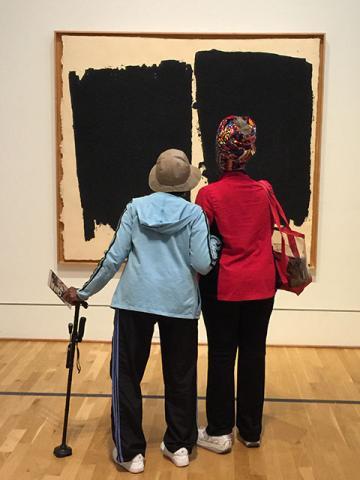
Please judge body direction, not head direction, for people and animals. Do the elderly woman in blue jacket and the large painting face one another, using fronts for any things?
yes

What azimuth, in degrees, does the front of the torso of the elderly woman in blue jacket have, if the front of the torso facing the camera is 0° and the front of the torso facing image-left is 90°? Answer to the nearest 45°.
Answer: approximately 180°

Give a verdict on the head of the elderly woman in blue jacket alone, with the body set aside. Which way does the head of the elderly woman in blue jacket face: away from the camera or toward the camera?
away from the camera

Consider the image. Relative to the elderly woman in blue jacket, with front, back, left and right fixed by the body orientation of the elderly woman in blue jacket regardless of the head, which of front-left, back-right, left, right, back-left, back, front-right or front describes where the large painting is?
front

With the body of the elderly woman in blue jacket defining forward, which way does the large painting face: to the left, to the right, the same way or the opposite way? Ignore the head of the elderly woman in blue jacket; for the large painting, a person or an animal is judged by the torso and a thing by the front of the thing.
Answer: the opposite way

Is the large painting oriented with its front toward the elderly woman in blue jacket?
yes

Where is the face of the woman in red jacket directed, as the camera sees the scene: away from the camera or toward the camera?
away from the camera

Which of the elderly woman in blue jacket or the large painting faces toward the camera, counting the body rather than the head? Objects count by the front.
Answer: the large painting

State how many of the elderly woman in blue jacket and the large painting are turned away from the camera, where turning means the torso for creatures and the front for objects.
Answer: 1

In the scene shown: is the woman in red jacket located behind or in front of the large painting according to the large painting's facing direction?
in front

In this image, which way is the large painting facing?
toward the camera
